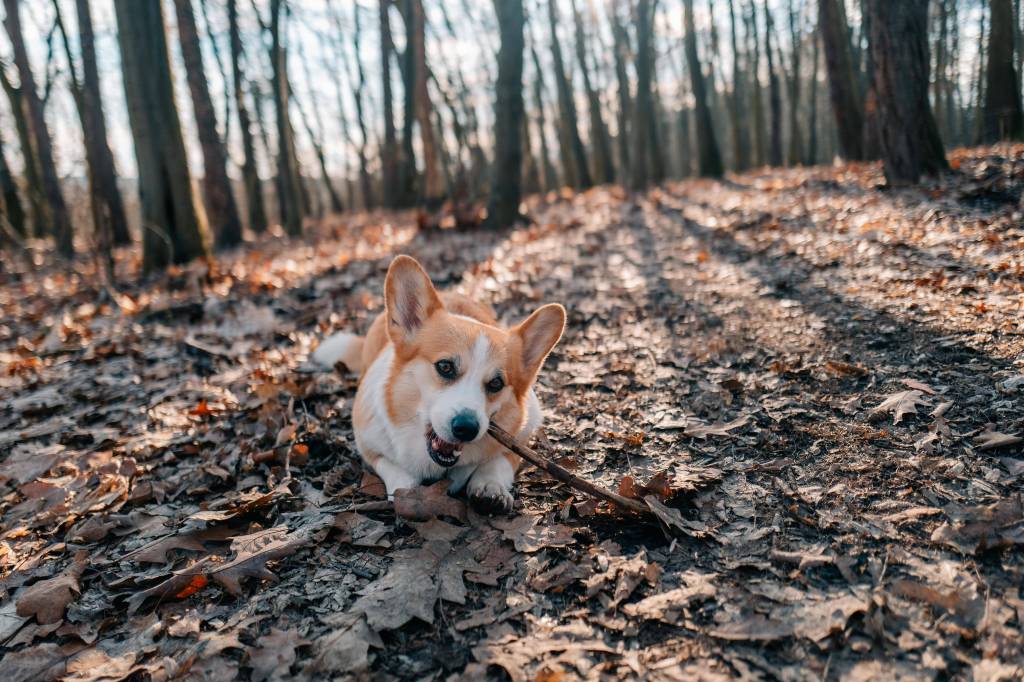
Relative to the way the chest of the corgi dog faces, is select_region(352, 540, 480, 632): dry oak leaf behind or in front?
in front

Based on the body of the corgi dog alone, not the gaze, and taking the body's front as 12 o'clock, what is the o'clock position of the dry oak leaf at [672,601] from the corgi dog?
The dry oak leaf is roughly at 11 o'clock from the corgi dog.

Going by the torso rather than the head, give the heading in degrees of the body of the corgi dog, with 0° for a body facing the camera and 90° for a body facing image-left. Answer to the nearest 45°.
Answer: approximately 0°

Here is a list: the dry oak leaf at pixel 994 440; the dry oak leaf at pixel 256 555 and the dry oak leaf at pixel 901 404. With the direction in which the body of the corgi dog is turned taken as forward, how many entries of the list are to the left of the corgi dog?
2

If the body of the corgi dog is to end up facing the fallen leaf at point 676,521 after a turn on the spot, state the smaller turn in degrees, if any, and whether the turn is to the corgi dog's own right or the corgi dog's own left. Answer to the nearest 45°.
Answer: approximately 45° to the corgi dog's own left

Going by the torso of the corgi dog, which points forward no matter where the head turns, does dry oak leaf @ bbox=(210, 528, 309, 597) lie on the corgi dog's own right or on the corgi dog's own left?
on the corgi dog's own right

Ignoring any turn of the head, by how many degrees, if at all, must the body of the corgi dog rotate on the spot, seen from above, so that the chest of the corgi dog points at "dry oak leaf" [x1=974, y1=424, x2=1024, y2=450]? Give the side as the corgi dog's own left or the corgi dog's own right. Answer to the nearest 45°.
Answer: approximately 90° to the corgi dog's own left

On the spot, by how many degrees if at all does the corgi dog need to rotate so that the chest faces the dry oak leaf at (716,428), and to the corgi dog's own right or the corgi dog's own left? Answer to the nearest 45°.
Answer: approximately 90° to the corgi dog's own left

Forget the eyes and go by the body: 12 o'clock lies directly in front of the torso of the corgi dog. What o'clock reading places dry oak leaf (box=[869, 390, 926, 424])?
The dry oak leaf is roughly at 9 o'clock from the corgi dog.
